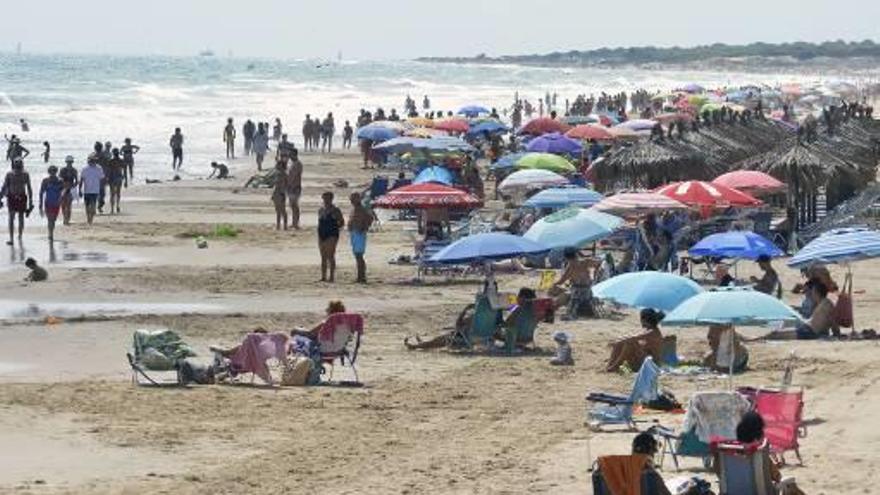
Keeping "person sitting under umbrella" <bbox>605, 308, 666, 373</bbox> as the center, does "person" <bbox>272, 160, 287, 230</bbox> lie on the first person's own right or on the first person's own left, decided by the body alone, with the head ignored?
on the first person's own right

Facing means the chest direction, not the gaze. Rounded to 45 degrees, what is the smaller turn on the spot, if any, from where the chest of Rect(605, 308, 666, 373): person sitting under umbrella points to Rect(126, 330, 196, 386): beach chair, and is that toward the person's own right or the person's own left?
0° — they already face it

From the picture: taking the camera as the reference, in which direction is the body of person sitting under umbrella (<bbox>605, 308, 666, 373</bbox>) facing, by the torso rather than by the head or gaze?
to the viewer's left

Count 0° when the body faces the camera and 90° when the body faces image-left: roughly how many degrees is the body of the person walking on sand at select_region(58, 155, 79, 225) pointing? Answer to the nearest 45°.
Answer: approximately 0°

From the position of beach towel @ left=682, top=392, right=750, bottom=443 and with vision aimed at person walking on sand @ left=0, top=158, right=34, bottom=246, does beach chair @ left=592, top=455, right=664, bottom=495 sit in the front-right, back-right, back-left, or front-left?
back-left

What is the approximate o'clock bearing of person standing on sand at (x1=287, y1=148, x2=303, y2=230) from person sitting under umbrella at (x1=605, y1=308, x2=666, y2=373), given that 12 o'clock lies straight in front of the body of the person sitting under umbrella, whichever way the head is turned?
The person standing on sand is roughly at 2 o'clock from the person sitting under umbrella.

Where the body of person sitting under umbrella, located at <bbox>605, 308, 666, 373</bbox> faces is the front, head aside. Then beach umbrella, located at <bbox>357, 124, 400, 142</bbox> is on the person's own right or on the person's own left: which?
on the person's own right
